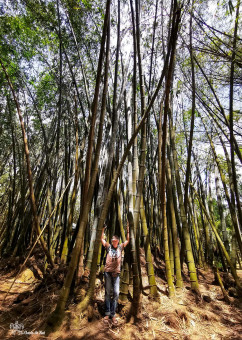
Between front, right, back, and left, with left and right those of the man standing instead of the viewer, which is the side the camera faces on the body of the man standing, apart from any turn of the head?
front
